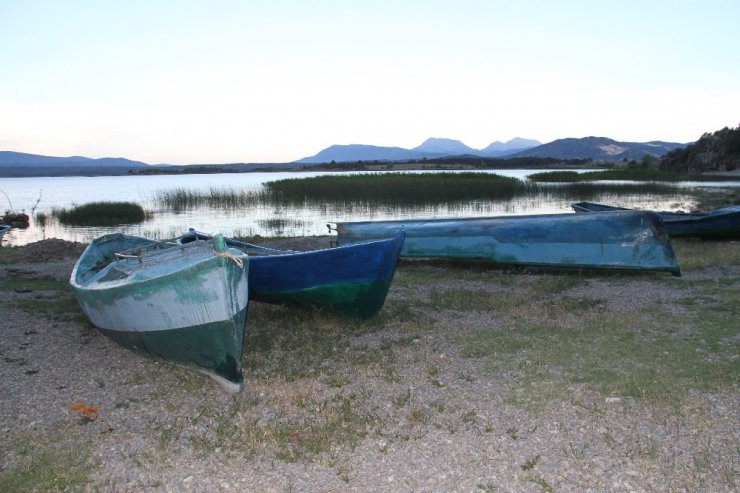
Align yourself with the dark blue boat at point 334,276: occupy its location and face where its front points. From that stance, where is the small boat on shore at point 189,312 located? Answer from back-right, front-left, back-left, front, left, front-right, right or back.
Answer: right

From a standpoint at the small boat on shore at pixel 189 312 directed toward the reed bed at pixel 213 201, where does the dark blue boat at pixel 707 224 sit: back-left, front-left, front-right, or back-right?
front-right

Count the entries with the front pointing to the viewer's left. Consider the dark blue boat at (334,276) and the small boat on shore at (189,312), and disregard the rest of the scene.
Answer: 0

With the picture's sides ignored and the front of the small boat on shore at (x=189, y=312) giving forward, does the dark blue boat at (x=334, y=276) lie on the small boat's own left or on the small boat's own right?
on the small boat's own left

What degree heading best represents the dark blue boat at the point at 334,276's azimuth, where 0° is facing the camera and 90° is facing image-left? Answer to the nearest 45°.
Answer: approximately 315°

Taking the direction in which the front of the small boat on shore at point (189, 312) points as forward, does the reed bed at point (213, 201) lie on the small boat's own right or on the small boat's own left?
on the small boat's own left

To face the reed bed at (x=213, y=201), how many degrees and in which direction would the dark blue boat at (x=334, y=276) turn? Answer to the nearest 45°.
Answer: approximately 135° to its left

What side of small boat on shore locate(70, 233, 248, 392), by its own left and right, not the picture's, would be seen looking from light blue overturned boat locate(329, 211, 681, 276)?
left

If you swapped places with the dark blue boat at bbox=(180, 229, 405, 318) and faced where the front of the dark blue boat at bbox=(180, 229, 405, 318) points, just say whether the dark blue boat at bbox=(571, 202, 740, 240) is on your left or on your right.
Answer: on your left

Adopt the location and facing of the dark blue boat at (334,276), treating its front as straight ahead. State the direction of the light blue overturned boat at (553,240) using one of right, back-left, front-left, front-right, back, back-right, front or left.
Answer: left
